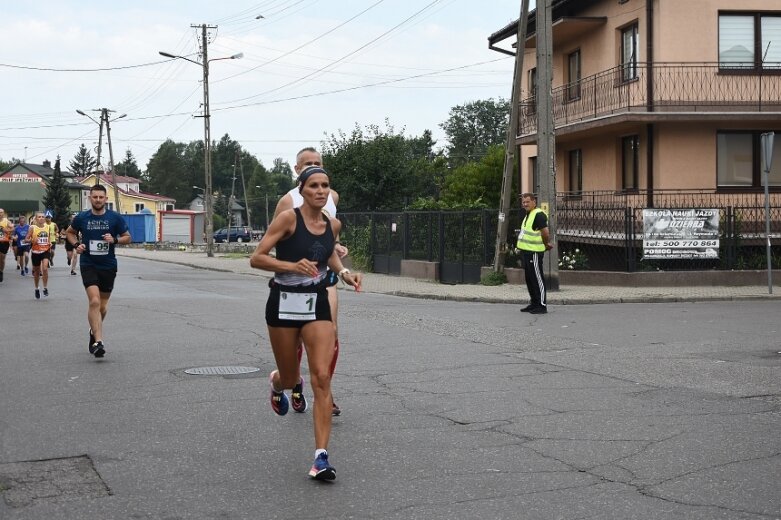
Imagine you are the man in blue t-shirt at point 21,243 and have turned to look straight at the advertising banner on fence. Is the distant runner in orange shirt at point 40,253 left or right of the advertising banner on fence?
right

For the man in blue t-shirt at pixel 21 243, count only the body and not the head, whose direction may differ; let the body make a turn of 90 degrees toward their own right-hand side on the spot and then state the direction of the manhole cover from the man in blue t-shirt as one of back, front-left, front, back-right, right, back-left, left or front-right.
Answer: left

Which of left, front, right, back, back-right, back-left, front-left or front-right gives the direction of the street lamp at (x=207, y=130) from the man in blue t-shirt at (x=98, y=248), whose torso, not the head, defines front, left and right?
back

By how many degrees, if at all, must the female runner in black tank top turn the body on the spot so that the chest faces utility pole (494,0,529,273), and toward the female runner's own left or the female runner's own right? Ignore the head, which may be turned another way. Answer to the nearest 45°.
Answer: approximately 135° to the female runner's own left

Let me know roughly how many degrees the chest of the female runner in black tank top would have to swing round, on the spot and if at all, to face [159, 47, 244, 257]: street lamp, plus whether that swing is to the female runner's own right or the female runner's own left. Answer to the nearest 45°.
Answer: approximately 135° to the female runner's own left

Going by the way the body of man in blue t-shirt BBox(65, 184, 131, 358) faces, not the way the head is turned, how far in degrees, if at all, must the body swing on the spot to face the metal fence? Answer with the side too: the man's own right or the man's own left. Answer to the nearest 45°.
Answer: approximately 135° to the man's own left

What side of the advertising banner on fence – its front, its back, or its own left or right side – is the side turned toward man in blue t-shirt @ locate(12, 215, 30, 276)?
right

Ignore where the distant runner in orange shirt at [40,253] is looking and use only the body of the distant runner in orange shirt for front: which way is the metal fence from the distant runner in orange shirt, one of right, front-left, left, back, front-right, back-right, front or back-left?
left

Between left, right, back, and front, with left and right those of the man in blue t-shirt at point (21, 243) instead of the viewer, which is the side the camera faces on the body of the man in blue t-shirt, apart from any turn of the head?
front

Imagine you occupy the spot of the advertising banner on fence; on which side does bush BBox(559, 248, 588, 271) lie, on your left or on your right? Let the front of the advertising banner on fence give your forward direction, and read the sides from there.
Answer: on your right

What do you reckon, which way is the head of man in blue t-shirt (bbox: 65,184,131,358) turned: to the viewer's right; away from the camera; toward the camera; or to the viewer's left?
toward the camera

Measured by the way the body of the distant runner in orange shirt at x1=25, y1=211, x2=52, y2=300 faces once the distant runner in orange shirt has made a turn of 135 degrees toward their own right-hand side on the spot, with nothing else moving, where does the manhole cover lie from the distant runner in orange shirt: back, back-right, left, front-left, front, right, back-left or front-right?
back-left

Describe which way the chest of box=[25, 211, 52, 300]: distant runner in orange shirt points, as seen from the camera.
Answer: toward the camera

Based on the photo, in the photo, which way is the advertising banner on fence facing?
toward the camera

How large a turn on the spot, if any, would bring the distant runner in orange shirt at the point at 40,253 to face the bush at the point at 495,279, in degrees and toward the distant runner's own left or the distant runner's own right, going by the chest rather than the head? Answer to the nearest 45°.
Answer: approximately 90° to the distant runner's own left

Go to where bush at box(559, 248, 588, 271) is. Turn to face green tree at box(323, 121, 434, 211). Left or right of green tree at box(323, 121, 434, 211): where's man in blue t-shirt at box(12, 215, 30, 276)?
left

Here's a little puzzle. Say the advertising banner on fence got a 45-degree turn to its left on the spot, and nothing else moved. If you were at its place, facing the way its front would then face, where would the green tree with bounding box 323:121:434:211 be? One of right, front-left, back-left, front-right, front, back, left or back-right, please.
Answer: back

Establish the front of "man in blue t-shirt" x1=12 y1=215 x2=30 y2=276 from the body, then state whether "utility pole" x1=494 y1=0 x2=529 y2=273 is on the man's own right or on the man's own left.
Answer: on the man's own left

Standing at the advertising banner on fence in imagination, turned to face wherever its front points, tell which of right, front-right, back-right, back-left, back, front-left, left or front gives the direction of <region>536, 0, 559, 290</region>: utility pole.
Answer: front-right
